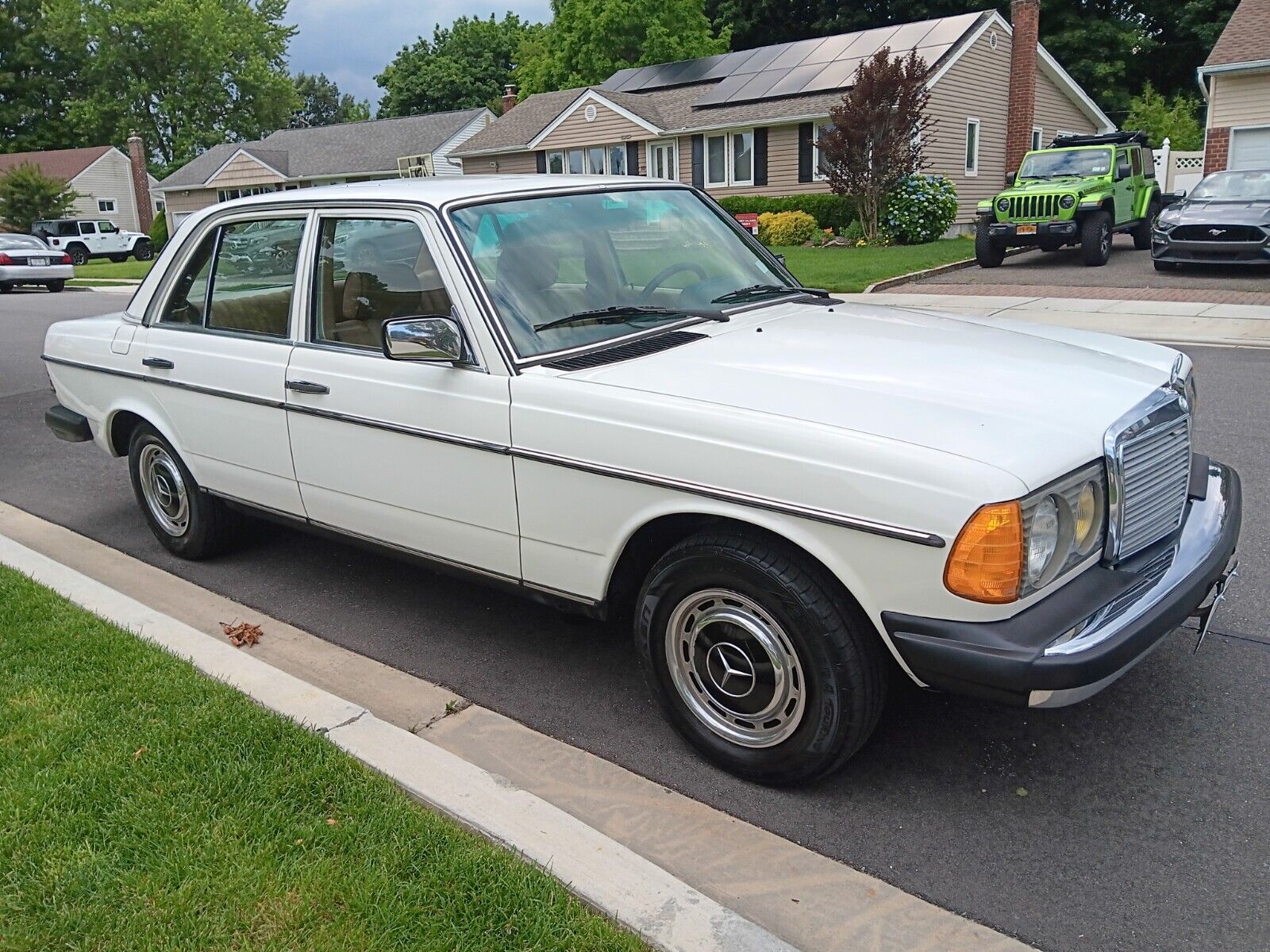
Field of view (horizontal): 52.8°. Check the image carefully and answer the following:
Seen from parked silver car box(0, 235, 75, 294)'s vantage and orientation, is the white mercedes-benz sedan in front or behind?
behind

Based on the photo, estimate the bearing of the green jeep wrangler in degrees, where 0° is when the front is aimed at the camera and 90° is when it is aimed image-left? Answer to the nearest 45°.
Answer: approximately 45°

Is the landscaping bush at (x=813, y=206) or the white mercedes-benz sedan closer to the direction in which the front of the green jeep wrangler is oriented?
the white mercedes-benz sedan

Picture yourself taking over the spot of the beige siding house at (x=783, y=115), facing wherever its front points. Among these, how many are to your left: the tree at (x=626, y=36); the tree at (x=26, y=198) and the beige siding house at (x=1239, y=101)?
1

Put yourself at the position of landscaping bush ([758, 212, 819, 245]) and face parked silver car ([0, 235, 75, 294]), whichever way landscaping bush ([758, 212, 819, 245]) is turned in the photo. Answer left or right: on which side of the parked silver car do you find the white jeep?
right

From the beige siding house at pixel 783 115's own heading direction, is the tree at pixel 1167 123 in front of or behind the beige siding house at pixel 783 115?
behind

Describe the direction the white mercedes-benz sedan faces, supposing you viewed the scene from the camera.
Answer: facing the viewer and to the right of the viewer

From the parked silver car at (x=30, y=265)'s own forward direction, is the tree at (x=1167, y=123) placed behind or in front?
behind

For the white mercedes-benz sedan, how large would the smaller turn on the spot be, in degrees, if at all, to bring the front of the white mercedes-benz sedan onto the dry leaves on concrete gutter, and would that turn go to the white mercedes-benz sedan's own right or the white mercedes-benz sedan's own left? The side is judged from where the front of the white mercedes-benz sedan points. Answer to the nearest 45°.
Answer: approximately 180°

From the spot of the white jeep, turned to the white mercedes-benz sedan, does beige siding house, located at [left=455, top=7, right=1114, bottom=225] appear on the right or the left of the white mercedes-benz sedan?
left

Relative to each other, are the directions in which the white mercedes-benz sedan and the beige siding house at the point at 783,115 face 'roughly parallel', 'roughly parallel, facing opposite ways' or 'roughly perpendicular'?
roughly perpendicular

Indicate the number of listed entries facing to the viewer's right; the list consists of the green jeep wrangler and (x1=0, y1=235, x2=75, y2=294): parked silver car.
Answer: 0

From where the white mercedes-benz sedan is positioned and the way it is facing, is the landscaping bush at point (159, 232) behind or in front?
behind

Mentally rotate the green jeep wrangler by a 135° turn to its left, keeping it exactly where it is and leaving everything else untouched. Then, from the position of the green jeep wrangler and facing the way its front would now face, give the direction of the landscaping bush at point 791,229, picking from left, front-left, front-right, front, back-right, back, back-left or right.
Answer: back-left

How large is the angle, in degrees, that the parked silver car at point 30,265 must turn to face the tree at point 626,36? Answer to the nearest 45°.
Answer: approximately 90° to its right

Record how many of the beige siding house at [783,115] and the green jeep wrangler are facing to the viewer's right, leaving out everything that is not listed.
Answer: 0
